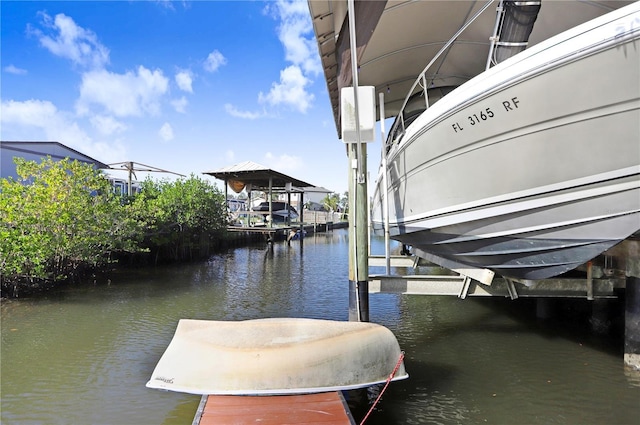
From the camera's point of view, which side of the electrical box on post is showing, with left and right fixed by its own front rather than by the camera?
front

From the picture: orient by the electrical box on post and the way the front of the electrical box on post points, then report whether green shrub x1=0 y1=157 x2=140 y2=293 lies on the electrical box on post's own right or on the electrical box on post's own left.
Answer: on the electrical box on post's own right
